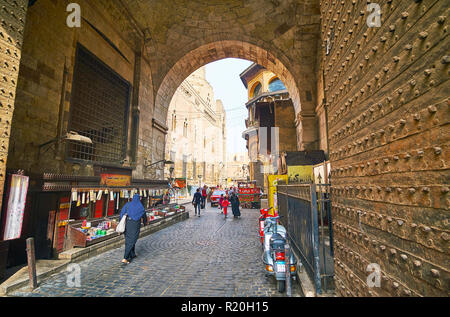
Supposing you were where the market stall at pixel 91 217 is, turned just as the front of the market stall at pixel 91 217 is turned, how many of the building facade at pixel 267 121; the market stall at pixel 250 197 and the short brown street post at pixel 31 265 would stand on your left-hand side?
2

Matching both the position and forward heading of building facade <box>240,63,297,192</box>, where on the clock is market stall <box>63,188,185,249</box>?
The market stall is roughly at 11 o'clock from the building facade.

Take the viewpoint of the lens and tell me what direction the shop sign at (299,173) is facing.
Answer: facing the viewer

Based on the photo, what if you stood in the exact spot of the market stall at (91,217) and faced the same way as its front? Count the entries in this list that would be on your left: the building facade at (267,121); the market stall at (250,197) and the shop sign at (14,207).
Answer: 2

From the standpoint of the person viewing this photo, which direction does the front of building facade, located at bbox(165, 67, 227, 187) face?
facing the viewer and to the right of the viewer

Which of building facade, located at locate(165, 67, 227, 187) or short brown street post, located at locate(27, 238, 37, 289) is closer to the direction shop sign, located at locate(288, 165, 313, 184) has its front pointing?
the short brown street post

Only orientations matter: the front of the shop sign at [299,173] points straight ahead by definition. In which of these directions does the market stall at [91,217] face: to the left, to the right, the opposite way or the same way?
to the left

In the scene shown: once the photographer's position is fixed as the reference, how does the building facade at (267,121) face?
facing the viewer and to the left of the viewer

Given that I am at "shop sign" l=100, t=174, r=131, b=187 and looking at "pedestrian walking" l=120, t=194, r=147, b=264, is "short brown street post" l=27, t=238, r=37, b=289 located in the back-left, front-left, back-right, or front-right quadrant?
front-right

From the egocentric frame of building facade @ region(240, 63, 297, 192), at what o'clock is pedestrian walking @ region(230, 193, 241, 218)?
The pedestrian walking is roughly at 11 o'clock from the building facade.

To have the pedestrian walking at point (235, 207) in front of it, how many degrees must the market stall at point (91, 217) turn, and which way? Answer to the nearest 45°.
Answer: approximately 90° to its left
